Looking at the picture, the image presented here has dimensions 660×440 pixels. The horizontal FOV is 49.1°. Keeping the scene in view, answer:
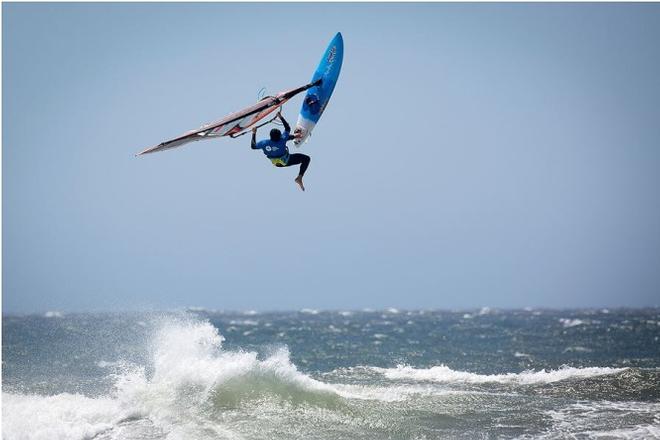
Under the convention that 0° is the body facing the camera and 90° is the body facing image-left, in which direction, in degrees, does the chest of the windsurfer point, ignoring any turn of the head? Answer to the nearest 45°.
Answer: approximately 225°
